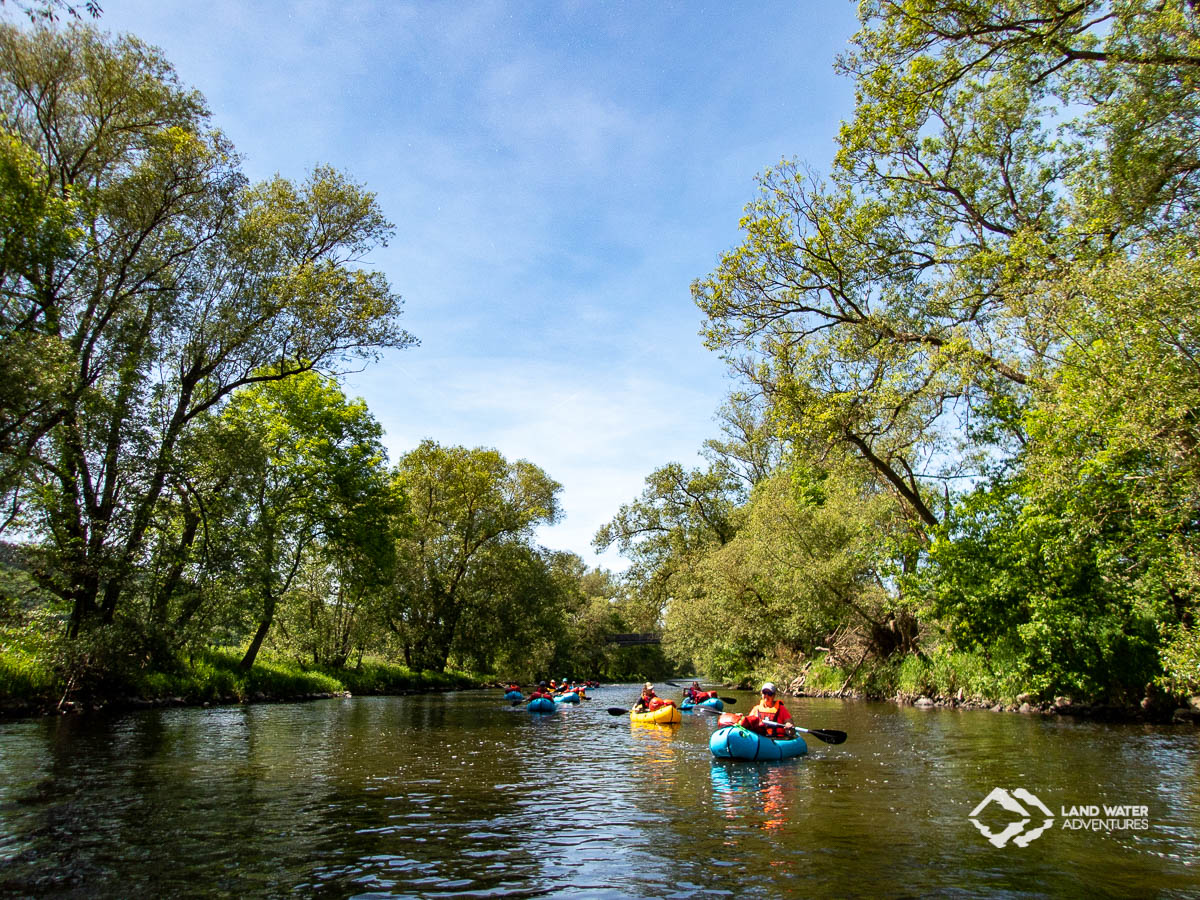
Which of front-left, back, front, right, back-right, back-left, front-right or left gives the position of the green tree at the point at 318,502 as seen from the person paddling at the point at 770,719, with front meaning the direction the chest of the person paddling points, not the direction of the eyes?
back-right

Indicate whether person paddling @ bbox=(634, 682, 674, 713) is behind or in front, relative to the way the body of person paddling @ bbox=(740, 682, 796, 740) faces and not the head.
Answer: behind

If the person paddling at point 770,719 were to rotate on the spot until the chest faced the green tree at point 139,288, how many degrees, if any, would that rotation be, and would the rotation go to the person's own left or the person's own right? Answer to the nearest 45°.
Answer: approximately 90° to the person's own right

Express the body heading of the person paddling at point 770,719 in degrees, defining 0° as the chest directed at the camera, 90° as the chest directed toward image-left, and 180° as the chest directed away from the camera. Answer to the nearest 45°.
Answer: approximately 0°

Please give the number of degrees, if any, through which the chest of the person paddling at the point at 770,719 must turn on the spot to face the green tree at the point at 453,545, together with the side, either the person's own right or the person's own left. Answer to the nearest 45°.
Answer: approximately 135° to the person's own right
